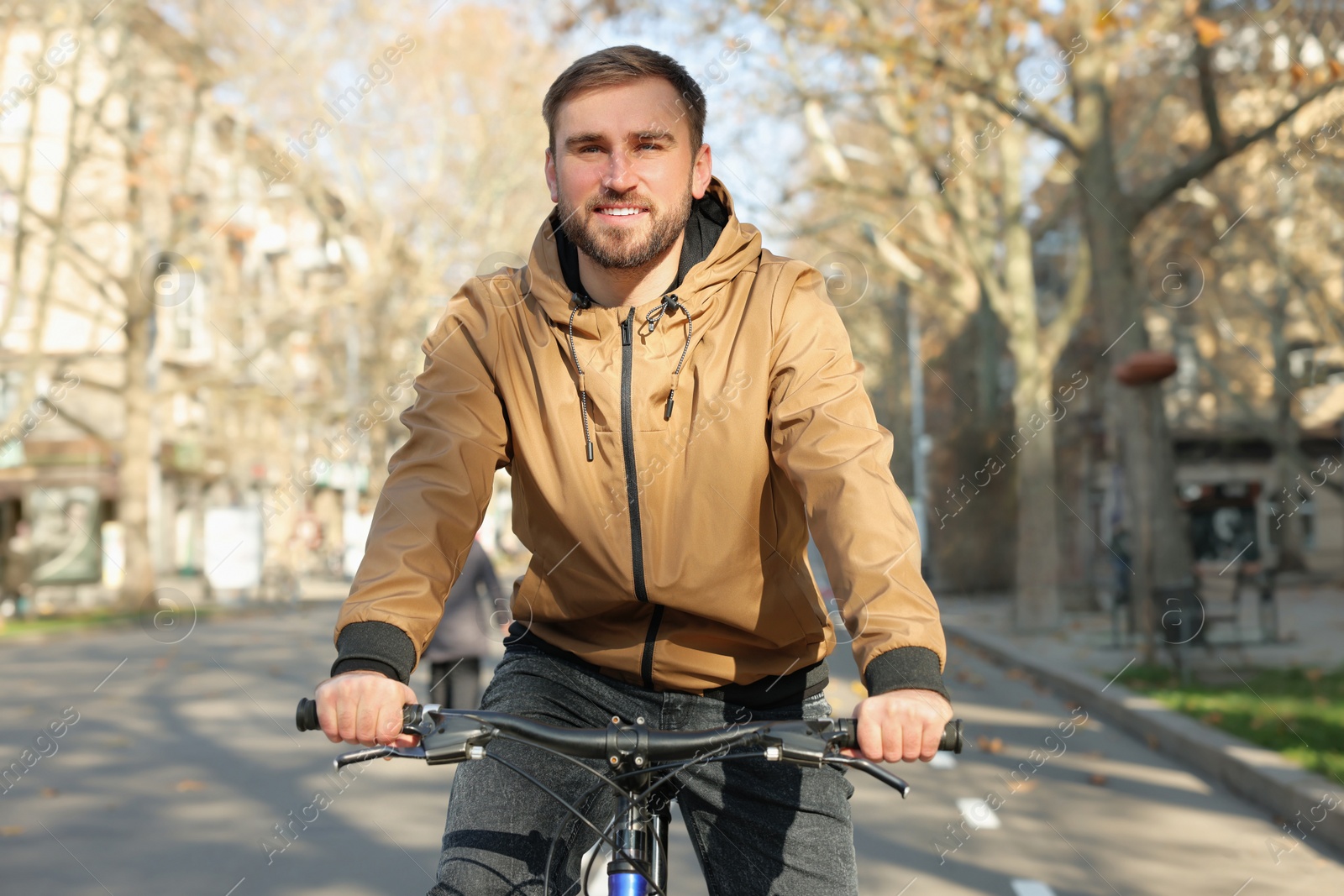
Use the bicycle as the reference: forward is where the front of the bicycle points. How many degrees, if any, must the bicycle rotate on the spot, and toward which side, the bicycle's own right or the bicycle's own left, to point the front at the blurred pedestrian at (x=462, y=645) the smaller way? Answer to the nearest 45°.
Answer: approximately 180°

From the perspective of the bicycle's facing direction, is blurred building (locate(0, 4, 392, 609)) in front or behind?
behind

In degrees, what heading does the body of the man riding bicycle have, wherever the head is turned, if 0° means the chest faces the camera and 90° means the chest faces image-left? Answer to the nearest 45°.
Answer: approximately 0°

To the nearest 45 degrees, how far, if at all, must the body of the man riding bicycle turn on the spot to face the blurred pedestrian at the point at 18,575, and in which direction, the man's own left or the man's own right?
approximately 135° to the man's own right

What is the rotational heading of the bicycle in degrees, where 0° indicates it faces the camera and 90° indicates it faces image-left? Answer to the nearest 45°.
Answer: approximately 0°

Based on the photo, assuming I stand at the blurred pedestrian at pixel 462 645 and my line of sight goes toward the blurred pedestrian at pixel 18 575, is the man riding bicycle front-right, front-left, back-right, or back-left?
back-left
